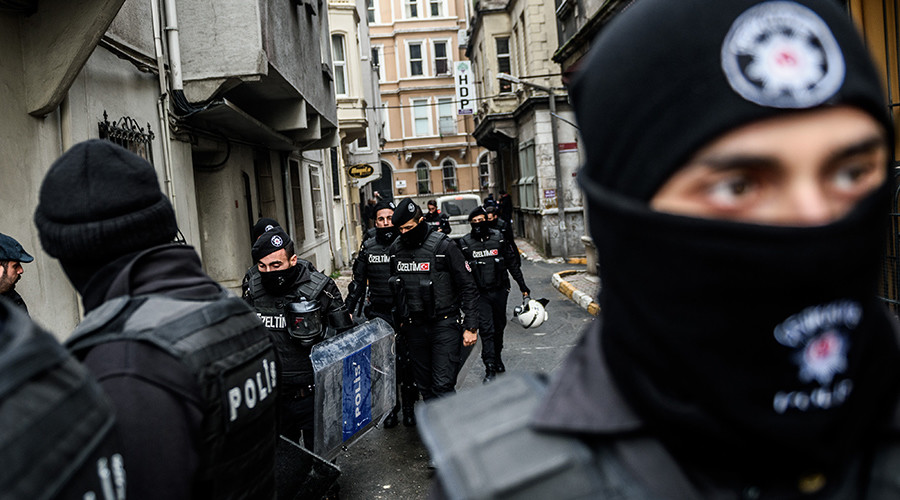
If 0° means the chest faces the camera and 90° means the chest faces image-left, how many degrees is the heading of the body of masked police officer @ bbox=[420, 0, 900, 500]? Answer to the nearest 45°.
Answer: approximately 315°

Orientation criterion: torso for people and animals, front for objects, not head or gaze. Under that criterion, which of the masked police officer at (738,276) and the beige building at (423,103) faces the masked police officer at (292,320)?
the beige building

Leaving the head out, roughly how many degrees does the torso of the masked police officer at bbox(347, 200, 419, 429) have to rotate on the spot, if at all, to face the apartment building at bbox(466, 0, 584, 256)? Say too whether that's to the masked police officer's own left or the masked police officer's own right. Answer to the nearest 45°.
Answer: approximately 180°

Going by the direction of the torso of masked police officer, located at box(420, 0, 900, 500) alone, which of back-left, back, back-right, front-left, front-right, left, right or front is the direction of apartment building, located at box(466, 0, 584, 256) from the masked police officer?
back-left

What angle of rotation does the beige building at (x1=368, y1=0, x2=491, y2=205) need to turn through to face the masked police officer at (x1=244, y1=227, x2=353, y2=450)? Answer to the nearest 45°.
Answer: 0° — it already faces them

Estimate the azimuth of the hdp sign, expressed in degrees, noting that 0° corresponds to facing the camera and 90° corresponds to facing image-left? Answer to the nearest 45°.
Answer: approximately 0°
